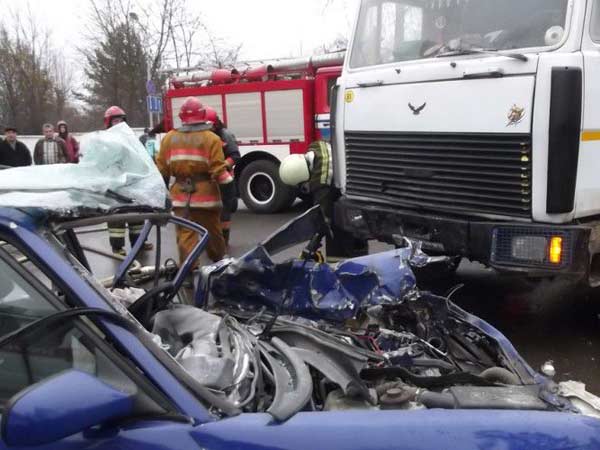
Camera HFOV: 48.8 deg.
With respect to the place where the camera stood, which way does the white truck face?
facing the viewer and to the left of the viewer

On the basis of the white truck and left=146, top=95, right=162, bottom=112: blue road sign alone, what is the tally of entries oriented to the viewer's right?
0

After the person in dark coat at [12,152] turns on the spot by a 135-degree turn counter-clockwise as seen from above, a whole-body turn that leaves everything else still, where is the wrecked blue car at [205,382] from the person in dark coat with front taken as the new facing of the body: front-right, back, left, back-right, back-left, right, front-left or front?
back-right

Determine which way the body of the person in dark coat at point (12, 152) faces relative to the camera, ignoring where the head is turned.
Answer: toward the camera

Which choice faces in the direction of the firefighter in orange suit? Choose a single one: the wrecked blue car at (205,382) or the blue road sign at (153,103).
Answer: the blue road sign

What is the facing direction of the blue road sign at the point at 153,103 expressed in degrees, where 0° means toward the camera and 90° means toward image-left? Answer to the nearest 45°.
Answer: approximately 0°

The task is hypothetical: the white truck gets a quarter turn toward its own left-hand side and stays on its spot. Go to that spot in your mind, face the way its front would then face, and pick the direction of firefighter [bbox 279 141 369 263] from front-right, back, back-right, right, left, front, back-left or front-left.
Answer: back

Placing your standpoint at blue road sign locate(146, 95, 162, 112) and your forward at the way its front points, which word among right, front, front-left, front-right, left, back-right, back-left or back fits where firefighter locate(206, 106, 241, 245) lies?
front

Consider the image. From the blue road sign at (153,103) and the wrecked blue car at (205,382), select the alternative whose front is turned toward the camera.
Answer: the blue road sign

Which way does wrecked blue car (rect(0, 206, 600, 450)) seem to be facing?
to the viewer's right

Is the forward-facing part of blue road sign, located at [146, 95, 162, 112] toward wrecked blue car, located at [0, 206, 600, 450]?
yes
